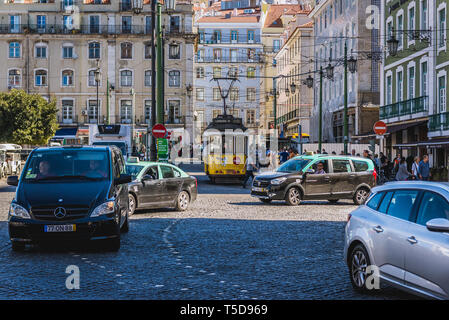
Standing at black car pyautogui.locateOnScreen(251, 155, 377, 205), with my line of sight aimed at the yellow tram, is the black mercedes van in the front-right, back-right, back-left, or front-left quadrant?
back-left

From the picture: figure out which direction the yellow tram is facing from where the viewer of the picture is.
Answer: facing the viewer

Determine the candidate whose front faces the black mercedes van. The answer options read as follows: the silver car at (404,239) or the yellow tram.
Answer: the yellow tram

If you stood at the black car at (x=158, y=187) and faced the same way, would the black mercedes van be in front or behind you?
in front

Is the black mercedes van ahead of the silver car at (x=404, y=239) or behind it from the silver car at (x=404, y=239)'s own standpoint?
behind

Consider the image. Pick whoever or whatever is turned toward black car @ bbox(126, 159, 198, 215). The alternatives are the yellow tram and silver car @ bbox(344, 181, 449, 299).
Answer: the yellow tram

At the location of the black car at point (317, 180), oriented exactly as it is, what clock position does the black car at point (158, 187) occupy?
the black car at point (158, 187) is roughly at 12 o'clock from the black car at point (317, 180).

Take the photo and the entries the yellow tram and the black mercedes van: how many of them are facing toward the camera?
2

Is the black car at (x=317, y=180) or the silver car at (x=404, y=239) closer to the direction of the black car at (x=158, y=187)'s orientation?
the silver car

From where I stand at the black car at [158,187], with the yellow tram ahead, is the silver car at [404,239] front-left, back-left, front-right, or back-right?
back-right

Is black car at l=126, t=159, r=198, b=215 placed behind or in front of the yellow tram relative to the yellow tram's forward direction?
in front
